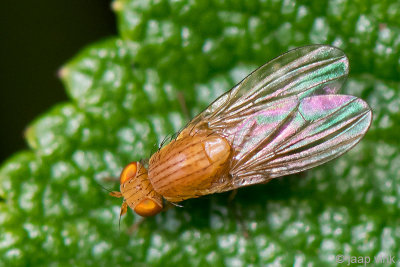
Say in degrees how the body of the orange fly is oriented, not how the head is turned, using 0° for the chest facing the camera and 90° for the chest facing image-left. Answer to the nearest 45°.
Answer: approximately 45°
